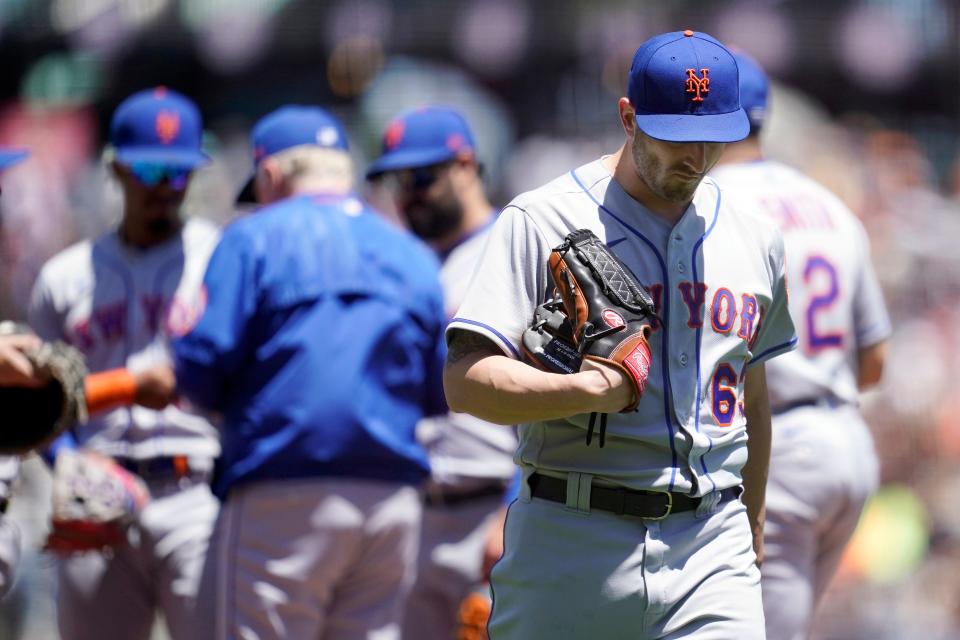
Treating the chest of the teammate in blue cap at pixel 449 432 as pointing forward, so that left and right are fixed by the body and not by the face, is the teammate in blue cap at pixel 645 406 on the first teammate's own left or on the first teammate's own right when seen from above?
on the first teammate's own left

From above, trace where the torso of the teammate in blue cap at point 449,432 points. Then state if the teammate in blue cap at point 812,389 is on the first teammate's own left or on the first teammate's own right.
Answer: on the first teammate's own left

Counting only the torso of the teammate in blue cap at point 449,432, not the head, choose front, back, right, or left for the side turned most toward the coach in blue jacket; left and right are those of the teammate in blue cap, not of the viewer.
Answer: front

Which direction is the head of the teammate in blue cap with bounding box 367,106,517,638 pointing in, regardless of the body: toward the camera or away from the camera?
toward the camera

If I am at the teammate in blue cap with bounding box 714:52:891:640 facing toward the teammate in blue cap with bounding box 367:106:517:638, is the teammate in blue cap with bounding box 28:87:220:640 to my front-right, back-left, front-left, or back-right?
front-left

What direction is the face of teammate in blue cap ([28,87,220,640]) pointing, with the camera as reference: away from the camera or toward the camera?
toward the camera

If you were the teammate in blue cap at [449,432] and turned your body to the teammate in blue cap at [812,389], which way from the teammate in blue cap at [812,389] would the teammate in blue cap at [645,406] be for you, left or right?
right
